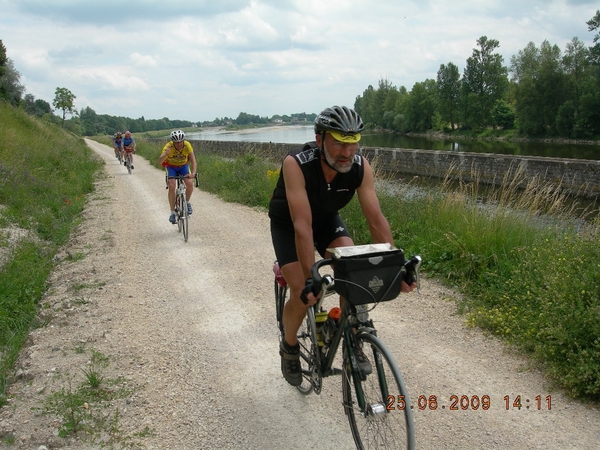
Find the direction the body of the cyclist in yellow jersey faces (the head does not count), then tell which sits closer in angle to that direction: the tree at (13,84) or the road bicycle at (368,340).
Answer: the road bicycle

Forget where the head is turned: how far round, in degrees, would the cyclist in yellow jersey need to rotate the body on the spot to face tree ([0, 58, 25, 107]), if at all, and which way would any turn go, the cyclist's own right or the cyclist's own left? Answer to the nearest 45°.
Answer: approximately 180°

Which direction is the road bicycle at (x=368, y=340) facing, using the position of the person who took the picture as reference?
facing the viewer and to the right of the viewer

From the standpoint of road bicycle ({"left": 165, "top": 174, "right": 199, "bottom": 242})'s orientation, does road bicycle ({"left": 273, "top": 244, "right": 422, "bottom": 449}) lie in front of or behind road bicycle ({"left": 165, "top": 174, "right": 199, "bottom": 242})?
in front

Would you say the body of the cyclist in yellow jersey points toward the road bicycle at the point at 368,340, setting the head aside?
yes

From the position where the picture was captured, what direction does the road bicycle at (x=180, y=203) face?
facing the viewer

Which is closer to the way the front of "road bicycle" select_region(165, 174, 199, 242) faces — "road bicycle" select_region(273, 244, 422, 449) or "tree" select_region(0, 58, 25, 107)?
the road bicycle

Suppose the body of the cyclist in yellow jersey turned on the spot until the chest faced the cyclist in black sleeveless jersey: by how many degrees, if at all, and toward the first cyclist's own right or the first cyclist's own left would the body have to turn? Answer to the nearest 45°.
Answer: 0° — they already face them

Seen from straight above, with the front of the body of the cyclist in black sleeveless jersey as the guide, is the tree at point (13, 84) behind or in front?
behind

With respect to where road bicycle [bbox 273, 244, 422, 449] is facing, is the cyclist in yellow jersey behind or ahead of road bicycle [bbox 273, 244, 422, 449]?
behind
